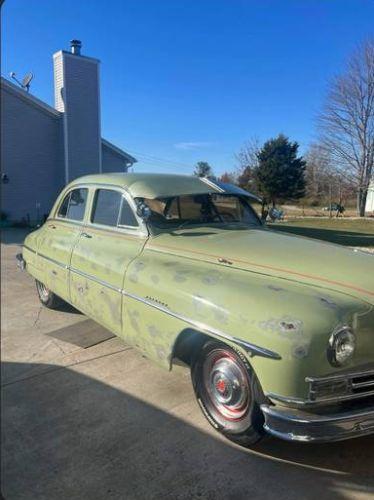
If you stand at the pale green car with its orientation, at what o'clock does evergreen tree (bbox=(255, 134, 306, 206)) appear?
The evergreen tree is roughly at 8 o'clock from the pale green car.

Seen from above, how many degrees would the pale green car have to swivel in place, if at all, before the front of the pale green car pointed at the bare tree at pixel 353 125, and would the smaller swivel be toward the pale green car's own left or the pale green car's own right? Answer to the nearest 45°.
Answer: approximately 90° to the pale green car's own left

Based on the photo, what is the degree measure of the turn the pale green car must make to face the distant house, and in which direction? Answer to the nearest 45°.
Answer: approximately 90° to its left

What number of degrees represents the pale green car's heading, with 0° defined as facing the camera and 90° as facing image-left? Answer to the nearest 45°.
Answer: approximately 315°

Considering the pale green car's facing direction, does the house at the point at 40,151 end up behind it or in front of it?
behind

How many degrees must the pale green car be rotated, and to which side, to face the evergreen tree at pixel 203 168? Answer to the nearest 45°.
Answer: approximately 135° to its left
